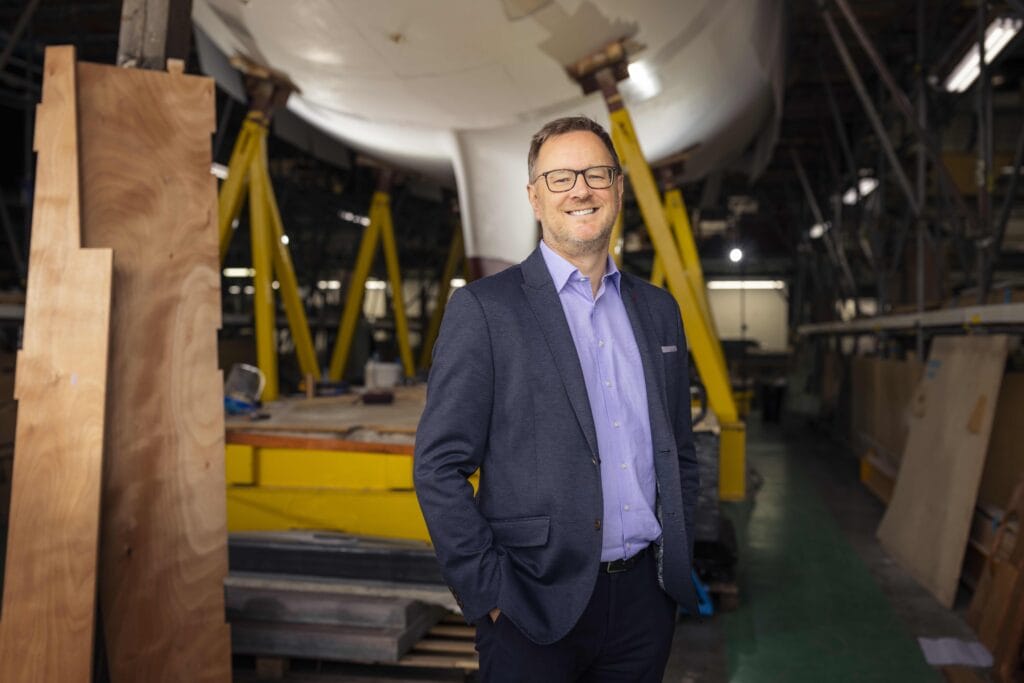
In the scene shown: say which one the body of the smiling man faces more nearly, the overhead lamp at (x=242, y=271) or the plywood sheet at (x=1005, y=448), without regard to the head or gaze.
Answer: the plywood sheet

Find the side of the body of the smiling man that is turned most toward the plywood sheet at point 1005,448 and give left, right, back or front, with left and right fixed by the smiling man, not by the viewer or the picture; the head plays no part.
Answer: left

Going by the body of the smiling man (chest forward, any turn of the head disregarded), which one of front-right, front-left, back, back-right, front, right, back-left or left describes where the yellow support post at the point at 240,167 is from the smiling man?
back

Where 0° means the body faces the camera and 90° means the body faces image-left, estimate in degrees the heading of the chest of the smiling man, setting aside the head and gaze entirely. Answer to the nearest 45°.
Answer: approximately 315°

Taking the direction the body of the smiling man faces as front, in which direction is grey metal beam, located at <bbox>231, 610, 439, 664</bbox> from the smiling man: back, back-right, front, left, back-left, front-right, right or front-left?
back

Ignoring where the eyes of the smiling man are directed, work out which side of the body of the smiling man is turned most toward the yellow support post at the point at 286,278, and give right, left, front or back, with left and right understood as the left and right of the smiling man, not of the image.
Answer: back
